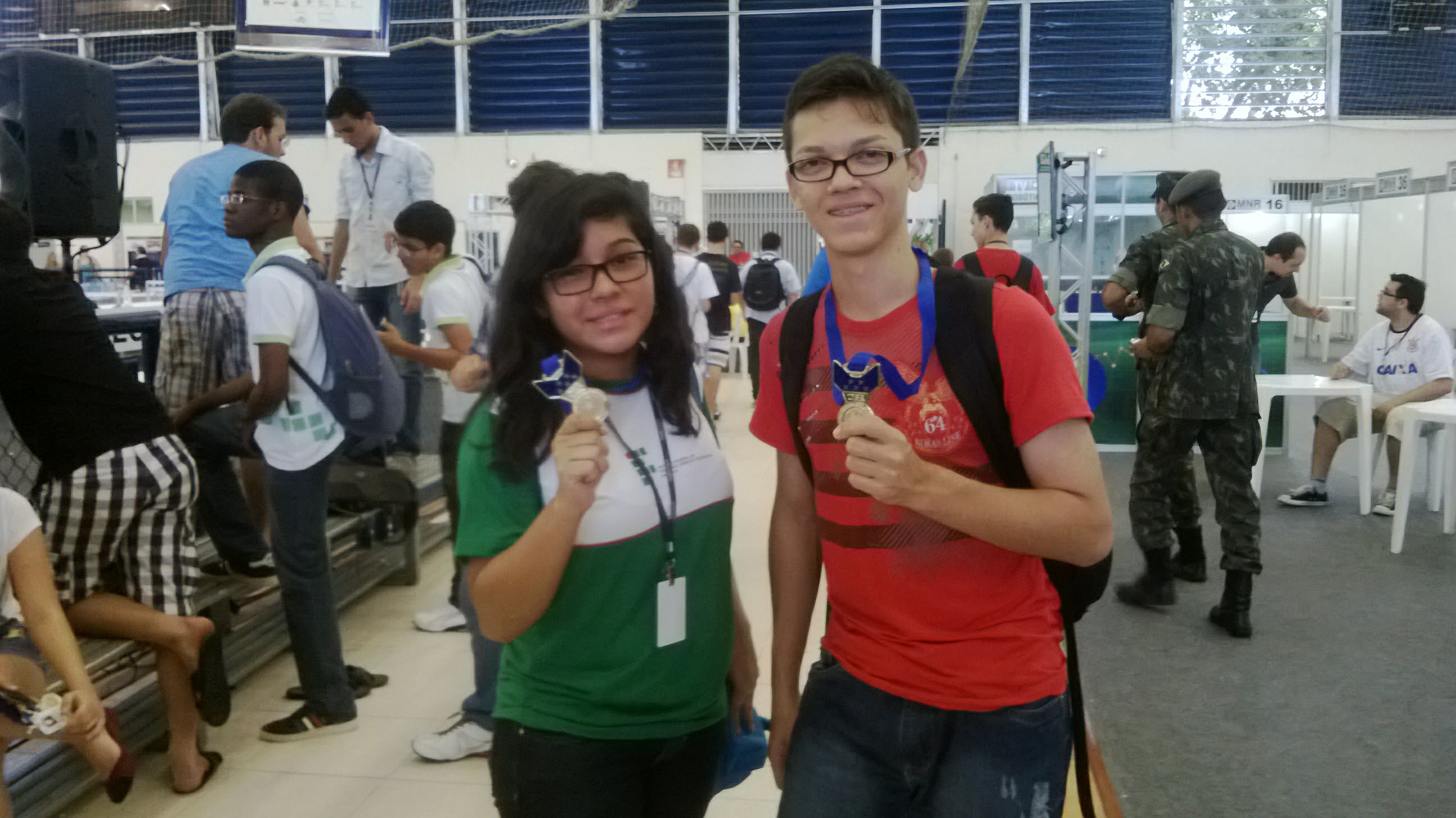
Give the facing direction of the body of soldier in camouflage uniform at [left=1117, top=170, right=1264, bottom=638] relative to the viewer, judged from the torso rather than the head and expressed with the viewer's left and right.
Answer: facing away from the viewer and to the left of the viewer

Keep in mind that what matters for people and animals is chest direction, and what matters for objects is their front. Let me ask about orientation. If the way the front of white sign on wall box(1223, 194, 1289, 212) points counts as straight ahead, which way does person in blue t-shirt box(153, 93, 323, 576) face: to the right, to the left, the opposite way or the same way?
the opposite way

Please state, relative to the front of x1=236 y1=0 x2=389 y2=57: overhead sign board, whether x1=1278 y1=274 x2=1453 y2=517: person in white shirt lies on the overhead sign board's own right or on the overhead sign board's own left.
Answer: on the overhead sign board's own left

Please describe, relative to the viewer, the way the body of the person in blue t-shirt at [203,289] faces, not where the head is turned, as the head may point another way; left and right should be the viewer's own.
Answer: facing away from the viewer and to the right of the viewer

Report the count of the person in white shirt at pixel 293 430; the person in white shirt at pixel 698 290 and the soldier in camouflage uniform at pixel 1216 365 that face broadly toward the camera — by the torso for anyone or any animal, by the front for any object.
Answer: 0

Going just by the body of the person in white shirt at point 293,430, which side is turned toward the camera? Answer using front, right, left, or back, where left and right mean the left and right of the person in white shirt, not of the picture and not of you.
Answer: left

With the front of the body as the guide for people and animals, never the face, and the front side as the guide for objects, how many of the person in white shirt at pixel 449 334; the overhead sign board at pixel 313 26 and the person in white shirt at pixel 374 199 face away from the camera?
0

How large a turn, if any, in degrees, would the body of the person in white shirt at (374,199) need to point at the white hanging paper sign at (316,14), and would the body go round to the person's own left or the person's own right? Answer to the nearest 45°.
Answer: approximately 135° to the person's own right

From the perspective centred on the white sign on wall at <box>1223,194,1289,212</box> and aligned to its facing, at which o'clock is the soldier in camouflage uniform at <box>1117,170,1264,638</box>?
The soldier in camouflage uniform is roughly at 12 o'clock from the white sign on wall.

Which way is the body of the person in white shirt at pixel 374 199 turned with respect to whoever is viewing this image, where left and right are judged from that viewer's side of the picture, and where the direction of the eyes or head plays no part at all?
facing the viewer and to the left of the viewer

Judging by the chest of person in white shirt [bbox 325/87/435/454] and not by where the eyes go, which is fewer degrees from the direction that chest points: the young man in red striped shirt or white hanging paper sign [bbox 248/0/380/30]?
the young man in red striped shirt

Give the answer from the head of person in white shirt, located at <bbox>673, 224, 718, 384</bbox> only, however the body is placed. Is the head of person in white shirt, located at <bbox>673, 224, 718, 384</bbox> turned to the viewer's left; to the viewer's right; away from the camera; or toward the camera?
away from the camera

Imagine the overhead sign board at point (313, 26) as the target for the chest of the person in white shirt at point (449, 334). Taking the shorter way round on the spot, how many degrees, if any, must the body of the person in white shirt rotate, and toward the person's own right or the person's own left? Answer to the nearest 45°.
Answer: approximately 90° to the person's own right

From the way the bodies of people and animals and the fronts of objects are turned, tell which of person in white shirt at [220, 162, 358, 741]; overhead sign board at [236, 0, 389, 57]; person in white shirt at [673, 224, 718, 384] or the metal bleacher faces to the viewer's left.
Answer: person in white shirt at [220, 162, 358, 741]

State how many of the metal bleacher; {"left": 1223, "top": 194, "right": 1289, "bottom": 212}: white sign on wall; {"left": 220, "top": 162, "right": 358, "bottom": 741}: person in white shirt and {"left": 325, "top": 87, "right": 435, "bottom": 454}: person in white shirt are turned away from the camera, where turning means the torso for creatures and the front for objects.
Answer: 0

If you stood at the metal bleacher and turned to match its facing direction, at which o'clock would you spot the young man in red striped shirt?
The young man in red striped shirt is roughly at 1 o'clock from the metal bleacher.

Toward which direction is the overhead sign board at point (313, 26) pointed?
toward the camera

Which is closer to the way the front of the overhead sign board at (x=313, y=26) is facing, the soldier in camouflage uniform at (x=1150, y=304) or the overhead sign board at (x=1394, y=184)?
the soldier in camouflage uniform

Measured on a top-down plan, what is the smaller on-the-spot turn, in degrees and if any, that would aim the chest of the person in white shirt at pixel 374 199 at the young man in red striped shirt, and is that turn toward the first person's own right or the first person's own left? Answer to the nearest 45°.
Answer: approximately 45° to the first person's own left
